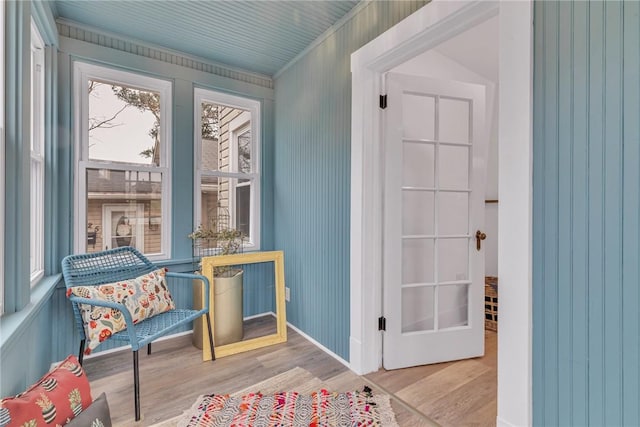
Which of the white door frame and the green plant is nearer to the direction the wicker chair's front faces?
the white door frame

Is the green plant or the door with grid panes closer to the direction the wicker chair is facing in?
the door with grid panes

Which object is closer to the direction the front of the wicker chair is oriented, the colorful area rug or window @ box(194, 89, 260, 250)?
the colorful area rug

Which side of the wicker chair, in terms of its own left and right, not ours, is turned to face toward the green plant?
left

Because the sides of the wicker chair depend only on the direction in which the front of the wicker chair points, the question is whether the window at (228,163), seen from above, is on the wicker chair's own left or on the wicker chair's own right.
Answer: on the wicker chair's own left

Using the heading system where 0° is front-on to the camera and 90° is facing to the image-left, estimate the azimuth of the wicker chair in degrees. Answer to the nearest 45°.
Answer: approximately 315°

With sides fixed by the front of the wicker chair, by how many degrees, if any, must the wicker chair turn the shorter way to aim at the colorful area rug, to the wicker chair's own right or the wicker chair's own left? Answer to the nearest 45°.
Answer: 0° — it already faces it

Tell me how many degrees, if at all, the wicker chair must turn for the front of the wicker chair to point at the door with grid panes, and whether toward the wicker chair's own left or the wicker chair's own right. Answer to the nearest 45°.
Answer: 0° — it already faces it
